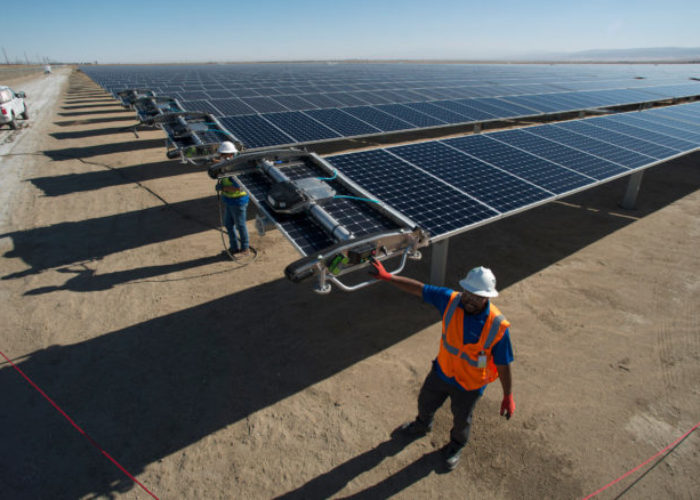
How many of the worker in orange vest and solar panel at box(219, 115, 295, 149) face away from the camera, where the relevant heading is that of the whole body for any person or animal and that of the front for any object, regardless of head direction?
0

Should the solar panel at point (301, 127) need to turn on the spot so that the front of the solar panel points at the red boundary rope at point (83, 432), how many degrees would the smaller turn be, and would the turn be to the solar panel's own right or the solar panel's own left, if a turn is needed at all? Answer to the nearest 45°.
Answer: approximately 45° to the solar panel's own right

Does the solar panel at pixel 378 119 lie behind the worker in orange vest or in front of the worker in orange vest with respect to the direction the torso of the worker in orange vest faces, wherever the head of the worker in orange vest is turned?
behind

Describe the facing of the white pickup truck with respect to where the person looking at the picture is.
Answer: facing away from the viewer
